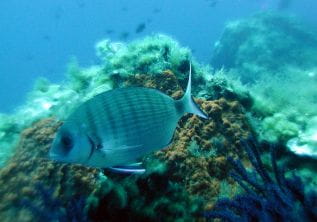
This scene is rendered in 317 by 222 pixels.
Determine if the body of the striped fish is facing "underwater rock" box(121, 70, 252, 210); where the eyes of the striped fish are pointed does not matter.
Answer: no

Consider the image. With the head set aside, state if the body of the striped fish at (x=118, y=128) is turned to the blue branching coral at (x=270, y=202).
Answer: no

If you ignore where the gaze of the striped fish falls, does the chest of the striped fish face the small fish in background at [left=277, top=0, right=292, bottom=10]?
no

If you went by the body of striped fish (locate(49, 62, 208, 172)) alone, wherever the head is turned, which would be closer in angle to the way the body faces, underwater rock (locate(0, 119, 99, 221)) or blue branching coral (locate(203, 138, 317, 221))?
the underwater rock

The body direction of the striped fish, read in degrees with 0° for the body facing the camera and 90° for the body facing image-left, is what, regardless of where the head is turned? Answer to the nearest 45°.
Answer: approximately 90°

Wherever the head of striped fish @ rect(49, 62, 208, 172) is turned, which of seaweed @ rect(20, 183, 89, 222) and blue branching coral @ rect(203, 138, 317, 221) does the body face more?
the seaweed
